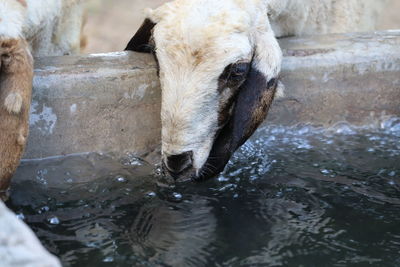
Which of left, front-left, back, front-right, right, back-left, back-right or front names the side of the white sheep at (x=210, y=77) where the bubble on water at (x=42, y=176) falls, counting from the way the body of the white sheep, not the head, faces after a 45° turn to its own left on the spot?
right

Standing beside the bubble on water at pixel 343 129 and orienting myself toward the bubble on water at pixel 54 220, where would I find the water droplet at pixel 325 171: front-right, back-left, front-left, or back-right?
front-left

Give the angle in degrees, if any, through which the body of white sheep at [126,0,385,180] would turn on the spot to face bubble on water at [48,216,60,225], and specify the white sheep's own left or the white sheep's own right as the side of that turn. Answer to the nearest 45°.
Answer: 0° — it already faces it

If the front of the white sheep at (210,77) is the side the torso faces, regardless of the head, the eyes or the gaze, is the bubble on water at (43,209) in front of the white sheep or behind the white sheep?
in front

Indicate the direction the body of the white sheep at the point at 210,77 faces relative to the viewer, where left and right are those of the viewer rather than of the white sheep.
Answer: facing the viewer and to the left of the viewer
